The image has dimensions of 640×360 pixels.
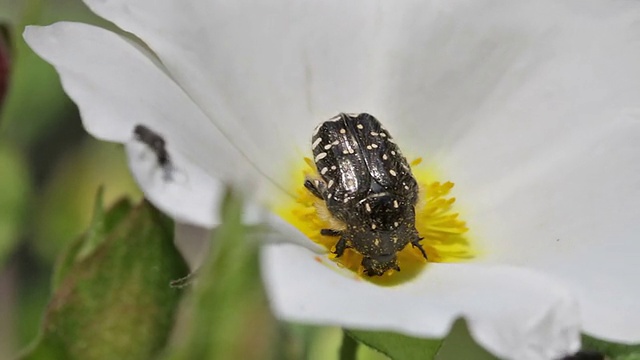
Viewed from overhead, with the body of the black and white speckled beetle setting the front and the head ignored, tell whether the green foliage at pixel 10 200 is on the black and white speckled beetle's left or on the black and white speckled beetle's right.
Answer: on the black and white speckled beetle's right

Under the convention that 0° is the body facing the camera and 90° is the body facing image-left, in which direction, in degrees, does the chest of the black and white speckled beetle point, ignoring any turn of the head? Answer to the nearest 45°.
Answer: approximately 0°

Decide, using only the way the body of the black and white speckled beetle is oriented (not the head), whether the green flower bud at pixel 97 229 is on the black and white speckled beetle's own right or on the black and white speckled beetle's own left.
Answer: on the black and white speckled beetle's own right
